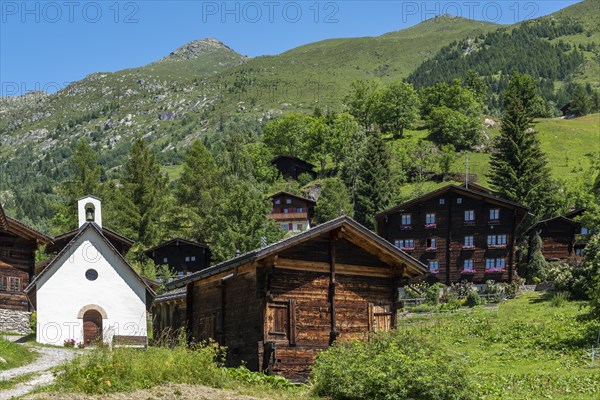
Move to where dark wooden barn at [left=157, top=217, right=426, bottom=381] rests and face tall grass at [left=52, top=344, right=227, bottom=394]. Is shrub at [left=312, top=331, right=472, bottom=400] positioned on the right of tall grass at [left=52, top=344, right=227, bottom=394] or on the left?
left

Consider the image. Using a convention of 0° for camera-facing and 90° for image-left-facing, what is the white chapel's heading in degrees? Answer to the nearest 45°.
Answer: approximately 0°

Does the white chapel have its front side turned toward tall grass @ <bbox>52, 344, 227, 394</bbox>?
yes
